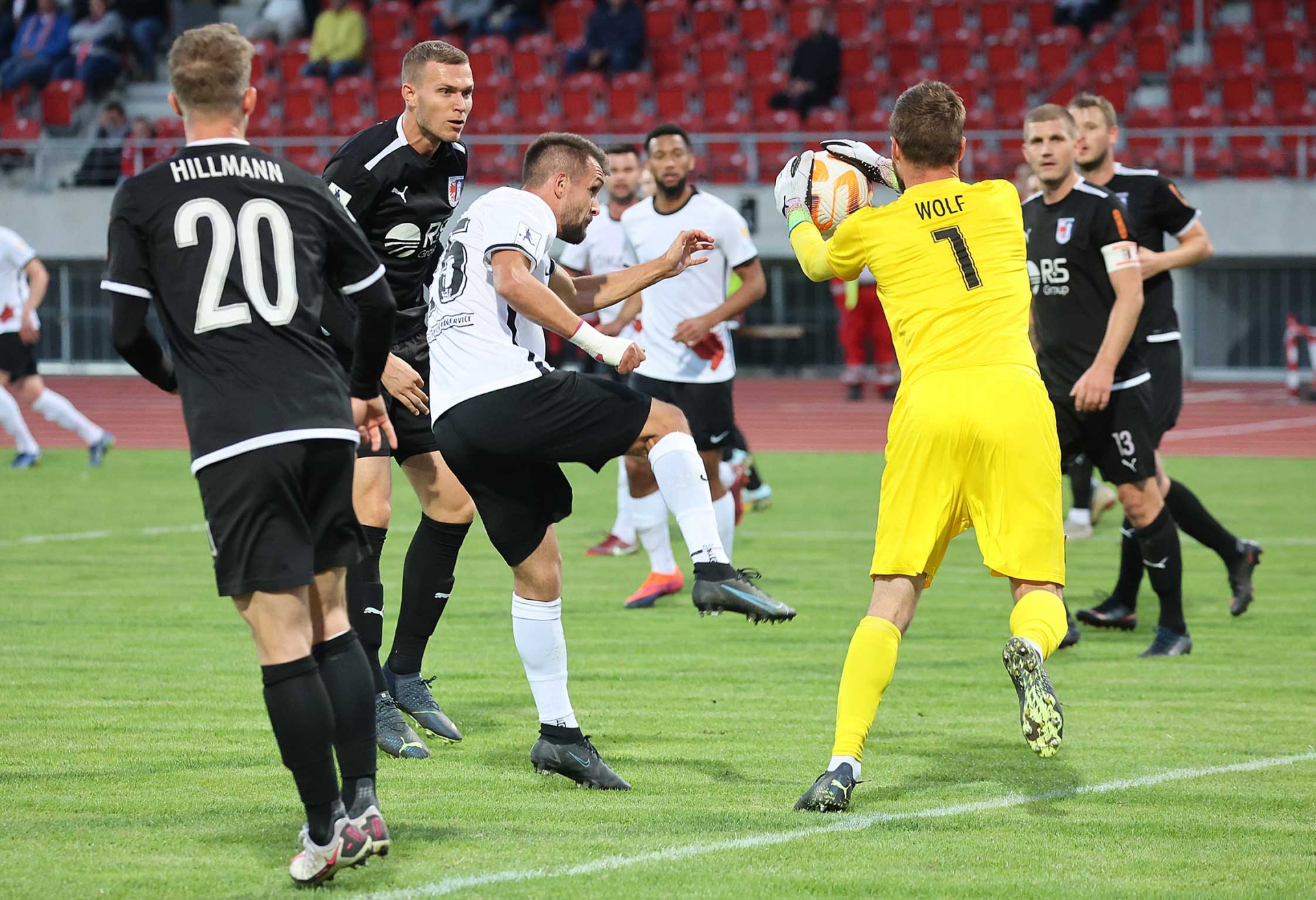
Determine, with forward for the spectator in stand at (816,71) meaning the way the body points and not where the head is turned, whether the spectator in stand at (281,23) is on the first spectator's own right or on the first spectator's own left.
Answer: on the first spectator's own right

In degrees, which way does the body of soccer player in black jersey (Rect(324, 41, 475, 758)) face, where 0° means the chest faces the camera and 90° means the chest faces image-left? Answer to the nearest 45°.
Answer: approximately 315°

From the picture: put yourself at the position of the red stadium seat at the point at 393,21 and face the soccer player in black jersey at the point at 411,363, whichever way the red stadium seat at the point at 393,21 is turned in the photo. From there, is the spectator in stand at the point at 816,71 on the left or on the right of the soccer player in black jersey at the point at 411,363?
left

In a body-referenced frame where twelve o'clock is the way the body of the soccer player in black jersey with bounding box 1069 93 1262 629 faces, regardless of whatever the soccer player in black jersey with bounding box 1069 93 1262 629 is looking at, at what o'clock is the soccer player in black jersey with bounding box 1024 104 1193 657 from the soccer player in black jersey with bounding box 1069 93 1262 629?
the soccer player in black jersey with bounding box 1024 104 1193 657 is roughly at 11 o'clock from the soccer player in black jersey with bounding box 1069 93 1262 629.

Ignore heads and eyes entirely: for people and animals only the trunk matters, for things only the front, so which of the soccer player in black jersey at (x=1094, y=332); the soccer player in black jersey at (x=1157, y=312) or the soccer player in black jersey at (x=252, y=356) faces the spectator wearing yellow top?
the soccer player in black jersey at (x=252, y=356)

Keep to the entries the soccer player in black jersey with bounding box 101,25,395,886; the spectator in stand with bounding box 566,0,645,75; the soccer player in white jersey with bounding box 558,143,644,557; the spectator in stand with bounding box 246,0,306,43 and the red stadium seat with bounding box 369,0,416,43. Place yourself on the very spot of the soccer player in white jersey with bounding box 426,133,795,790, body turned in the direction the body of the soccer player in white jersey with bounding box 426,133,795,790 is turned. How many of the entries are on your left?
4

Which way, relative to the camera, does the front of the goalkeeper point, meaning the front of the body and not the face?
away from the camera

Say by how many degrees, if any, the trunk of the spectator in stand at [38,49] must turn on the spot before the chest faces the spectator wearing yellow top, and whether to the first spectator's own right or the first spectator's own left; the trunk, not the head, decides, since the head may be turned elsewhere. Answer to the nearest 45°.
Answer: approximately 90° to the first spectator's own left

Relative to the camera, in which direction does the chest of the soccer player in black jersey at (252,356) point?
away from the camera

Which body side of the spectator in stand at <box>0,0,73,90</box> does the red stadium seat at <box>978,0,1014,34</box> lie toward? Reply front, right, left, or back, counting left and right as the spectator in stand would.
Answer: left
